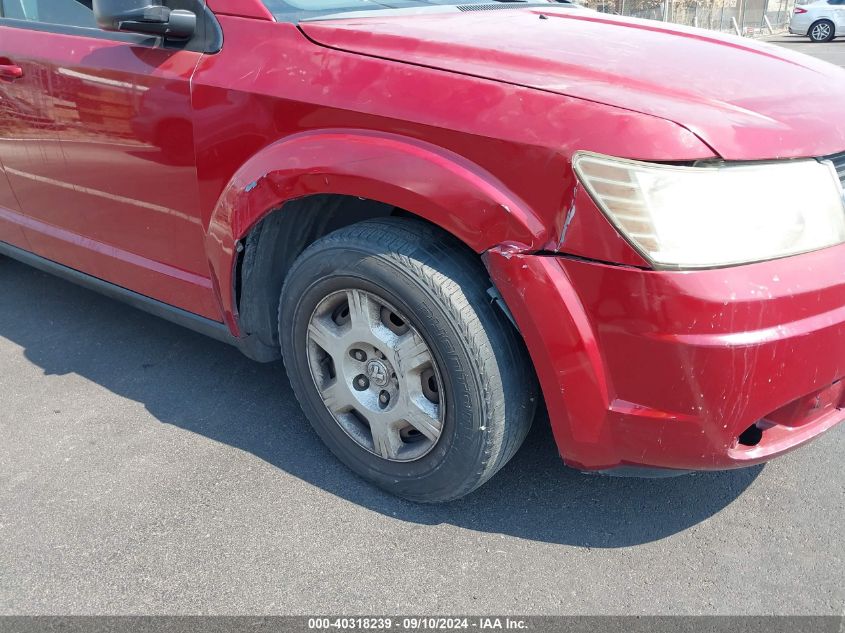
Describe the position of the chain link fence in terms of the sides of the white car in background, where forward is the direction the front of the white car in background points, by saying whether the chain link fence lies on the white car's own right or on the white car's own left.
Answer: on the white car's own left

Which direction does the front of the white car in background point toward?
to the viewer's right

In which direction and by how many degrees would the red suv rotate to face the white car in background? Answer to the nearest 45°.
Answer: approximately 90° to its left

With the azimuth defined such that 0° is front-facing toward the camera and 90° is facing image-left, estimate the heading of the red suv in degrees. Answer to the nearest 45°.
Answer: approximately 315°

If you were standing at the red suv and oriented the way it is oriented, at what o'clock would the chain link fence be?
The chain link fence is roughly at 8 o'clock from the red suv.
